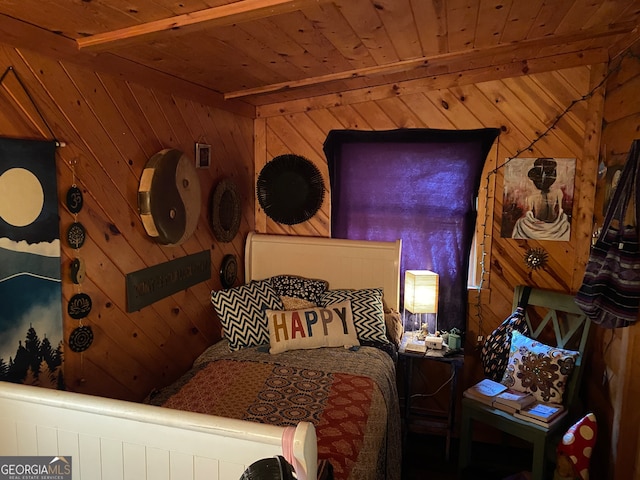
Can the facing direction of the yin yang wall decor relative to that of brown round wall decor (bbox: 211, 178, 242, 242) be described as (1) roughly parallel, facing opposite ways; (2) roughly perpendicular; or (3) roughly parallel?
roughly parallel

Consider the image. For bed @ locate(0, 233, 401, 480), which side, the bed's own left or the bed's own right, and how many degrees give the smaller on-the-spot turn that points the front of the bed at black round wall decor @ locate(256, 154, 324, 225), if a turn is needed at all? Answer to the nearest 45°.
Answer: approximately 135° to the bed's own right

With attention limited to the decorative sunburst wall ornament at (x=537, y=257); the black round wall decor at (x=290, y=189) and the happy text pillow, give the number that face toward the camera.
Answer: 3

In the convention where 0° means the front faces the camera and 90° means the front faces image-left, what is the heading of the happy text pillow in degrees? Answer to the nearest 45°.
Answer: approximately 0°

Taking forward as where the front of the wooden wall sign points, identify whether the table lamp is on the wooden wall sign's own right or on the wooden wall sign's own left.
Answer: on the wooden wall sign's own left

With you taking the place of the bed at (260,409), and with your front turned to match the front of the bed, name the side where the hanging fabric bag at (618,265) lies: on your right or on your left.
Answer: on your left

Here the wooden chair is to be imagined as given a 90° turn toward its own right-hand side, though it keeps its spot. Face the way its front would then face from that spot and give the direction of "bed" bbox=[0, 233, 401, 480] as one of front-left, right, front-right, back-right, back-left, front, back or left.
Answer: left

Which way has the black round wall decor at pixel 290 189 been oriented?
toward the camera

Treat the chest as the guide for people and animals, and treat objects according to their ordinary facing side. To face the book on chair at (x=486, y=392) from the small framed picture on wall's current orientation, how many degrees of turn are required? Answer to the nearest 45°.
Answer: approximately 45° to its left

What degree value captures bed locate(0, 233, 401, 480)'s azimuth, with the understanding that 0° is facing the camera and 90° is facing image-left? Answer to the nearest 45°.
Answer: approximately 45°

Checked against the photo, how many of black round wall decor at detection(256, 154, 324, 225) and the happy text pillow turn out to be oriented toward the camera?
2

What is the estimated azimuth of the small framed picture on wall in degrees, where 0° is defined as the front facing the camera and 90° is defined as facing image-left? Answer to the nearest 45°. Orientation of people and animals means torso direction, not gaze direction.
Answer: approximately 315°

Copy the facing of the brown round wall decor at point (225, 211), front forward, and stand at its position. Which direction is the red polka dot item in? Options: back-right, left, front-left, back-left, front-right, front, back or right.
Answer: front

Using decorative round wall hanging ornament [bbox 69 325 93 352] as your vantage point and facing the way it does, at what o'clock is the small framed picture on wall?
The small framed picture on wall is roughly at 9 o'clock from the decorative round wall hanging ornament.

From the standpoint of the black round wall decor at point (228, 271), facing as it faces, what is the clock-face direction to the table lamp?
The table lamp is roughly at 11 o'clock from the black round wall decor.

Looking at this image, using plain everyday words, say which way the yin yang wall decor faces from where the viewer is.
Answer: facing the viewer and to the right of the viewer
